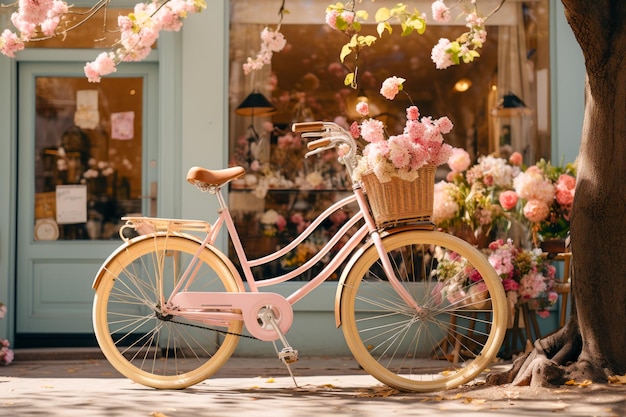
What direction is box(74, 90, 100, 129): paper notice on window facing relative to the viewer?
toward the camera

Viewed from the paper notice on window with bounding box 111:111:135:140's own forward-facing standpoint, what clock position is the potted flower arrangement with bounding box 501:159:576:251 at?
The potted flower arrangement is roughly at 10 o'clock from the paper notice on window.

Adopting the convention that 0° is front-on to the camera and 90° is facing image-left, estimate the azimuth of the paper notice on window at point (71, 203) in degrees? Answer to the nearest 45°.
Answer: approximately 0°

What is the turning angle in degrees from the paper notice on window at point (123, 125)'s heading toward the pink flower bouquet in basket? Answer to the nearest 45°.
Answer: approximately 45° to its left

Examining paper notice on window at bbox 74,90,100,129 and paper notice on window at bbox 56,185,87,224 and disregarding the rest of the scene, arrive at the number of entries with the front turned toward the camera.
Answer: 2

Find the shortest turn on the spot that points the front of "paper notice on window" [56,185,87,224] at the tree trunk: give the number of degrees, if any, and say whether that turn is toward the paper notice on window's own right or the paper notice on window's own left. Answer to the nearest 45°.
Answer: approximately 45° to the paper notice on window's own left

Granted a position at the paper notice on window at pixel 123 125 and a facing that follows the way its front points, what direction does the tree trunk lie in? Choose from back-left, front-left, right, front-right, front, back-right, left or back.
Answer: front-left

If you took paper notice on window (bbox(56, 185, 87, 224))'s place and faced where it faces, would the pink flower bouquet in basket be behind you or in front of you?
in front
